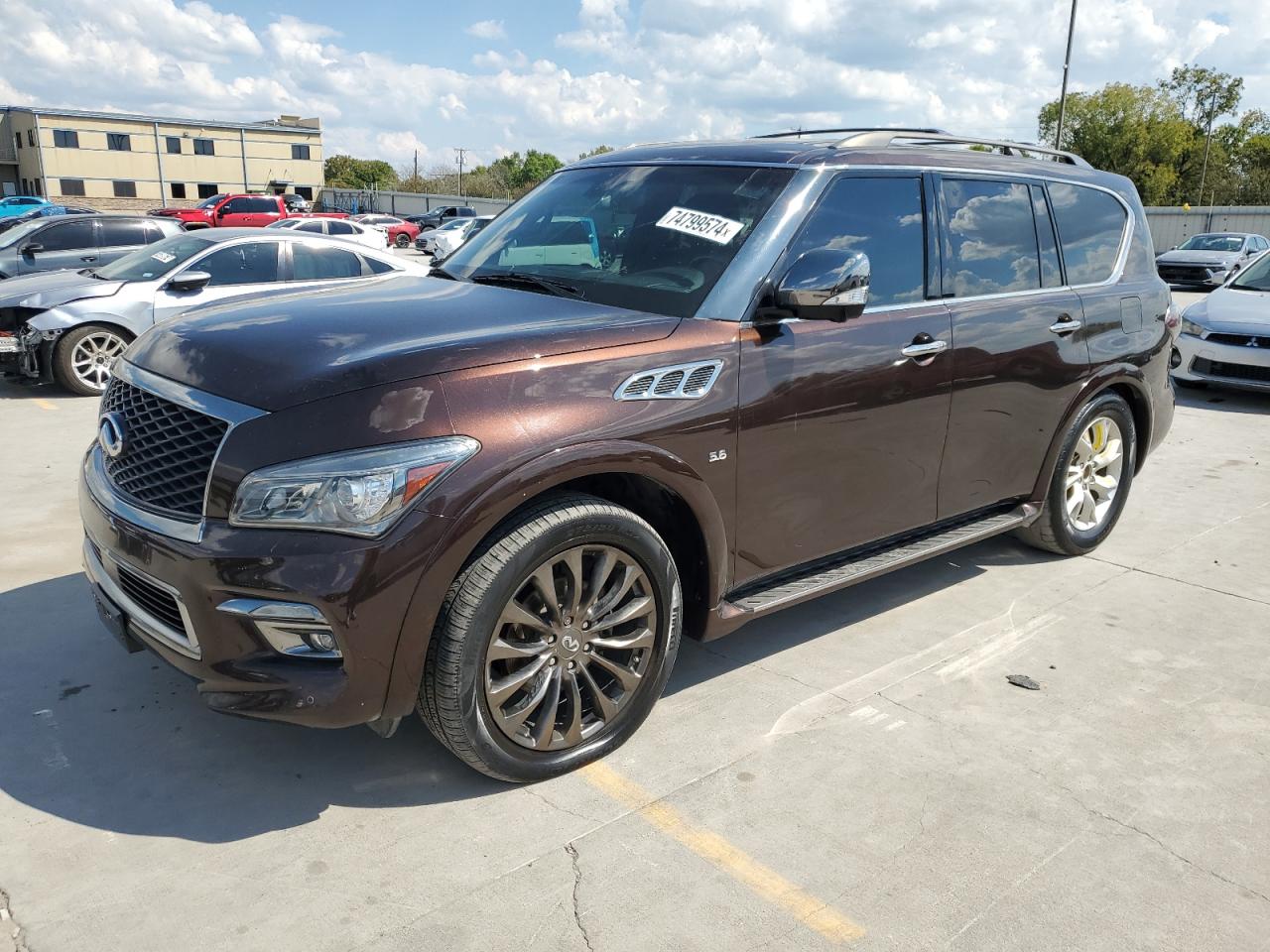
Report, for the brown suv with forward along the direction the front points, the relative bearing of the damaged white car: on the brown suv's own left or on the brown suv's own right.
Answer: on the brown suv's own right

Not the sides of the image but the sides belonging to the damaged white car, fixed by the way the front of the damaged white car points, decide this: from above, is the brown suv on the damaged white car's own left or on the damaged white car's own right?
on the damaged white car's own left

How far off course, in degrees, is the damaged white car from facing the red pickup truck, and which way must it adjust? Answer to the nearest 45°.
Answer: approximately 135° to its right

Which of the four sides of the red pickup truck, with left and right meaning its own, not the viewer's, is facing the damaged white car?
left

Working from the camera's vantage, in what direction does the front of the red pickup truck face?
facing to the left of the viewer

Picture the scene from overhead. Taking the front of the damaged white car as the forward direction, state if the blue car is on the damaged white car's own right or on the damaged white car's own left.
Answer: on the damaged white car's own right

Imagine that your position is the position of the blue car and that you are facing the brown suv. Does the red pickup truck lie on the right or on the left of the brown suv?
left

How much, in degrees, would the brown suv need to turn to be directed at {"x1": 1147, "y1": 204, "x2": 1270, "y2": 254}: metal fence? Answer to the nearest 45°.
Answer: approximately 180°

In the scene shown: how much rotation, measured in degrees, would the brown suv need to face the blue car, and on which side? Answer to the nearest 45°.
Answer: approximately 90° to its right

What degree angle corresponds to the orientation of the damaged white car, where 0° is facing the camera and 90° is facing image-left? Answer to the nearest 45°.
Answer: approximately 45°
